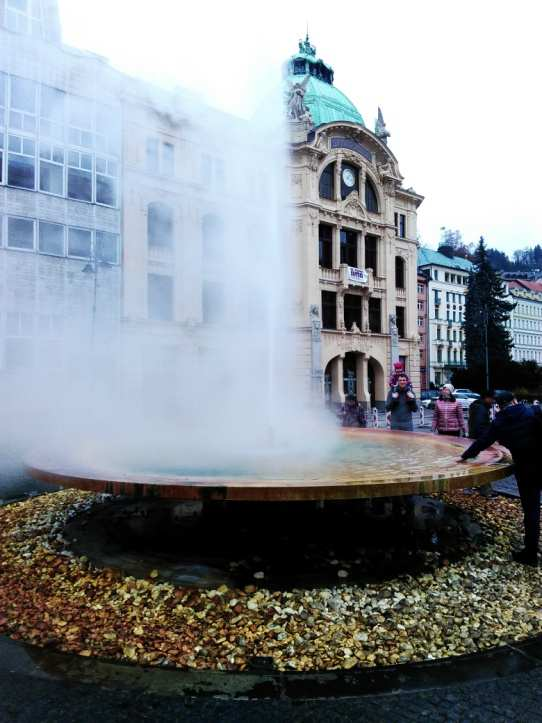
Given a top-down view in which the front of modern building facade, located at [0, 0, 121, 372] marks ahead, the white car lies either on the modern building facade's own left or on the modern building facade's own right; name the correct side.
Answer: on the modern building facade's own left

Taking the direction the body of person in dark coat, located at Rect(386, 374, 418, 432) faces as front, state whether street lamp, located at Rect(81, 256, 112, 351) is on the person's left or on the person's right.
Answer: on the person's right

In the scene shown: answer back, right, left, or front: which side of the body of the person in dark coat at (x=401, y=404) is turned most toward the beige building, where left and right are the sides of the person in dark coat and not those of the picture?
back

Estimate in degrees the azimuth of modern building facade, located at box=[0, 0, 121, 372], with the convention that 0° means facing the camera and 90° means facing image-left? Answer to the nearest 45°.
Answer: approximately 315°

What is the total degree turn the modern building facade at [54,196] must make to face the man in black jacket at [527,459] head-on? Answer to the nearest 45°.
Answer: approximately 45° to its right

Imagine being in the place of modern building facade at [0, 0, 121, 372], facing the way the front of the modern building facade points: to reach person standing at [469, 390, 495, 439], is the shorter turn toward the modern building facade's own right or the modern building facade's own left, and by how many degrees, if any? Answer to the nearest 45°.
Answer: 0° — it already faces them

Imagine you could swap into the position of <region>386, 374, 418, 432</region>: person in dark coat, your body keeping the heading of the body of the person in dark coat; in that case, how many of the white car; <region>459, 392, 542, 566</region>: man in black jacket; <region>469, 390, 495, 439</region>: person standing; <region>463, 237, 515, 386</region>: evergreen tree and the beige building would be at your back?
3

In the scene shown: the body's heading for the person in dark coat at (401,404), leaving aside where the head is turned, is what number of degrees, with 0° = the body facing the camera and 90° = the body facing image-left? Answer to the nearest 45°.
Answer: approximately 0°

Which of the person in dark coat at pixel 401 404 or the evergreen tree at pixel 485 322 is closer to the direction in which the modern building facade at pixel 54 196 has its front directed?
the person in dark coat

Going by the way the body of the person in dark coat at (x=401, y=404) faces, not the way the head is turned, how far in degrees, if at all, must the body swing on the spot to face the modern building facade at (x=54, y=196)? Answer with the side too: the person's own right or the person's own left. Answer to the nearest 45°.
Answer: approximately 135° to the person's own right

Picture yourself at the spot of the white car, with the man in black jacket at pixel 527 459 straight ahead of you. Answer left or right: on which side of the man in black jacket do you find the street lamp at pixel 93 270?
right

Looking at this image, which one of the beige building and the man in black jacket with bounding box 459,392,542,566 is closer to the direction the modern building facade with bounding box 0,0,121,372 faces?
the man in black jacket

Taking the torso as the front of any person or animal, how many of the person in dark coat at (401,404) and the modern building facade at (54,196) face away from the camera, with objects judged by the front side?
0

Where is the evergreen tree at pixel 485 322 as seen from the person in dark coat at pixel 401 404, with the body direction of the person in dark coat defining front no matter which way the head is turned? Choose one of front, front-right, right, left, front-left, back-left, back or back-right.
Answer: back
